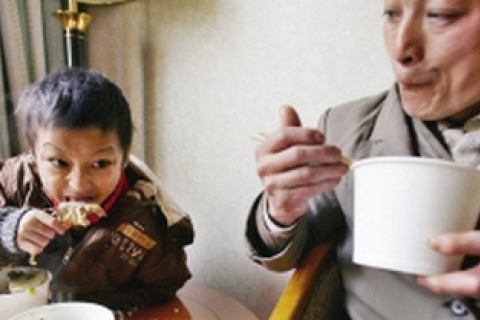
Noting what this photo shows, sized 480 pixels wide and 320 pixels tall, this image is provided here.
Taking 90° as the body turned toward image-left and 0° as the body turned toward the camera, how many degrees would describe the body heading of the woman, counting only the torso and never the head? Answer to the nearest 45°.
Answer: approximately 0°

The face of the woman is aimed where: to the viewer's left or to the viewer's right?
to the viewer's left
